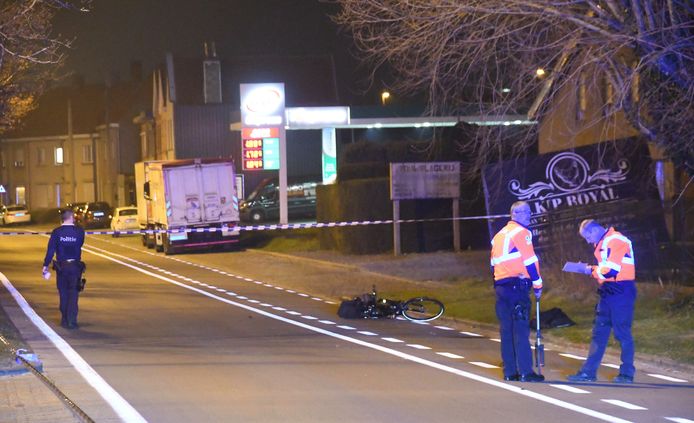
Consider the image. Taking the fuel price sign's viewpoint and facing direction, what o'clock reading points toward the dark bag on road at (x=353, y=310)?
The dark bag on road is roughly at 12 o'clock from the fuel price sign.

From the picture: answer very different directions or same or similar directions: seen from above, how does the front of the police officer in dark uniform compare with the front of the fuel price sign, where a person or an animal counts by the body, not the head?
very different directions

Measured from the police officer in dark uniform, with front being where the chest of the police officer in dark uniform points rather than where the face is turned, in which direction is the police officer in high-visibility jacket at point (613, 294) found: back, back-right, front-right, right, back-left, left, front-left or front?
back-right

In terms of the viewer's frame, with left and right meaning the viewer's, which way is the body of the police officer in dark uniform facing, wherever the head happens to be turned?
facing away from the viewer

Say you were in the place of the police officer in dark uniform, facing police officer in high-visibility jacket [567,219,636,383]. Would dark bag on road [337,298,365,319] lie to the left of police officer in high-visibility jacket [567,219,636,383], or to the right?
left

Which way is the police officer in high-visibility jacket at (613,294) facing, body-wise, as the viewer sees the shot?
to the viewer's left

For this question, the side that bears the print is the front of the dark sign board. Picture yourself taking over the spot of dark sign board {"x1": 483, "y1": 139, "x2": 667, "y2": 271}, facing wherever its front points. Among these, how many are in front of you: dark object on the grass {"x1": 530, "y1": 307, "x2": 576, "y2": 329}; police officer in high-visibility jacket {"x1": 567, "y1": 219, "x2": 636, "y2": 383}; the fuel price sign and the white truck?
2

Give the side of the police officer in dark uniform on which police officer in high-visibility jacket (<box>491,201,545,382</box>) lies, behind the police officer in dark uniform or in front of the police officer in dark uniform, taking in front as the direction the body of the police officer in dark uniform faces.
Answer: behind

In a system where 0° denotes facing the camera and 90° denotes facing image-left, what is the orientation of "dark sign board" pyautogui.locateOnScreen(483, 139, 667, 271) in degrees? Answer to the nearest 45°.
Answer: approximately 0°

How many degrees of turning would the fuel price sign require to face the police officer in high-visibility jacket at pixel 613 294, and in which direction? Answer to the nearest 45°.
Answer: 0° — it already faces them

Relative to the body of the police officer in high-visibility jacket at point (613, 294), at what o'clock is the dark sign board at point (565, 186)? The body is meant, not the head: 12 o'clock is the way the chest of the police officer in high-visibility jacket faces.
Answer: The dark sign board is roughly at 3 o'clock from the police officer in high-visibility jacket.
